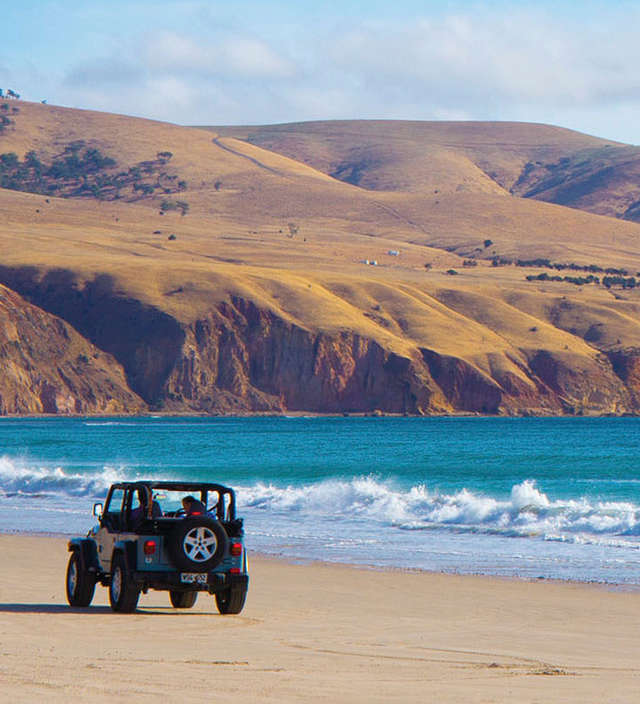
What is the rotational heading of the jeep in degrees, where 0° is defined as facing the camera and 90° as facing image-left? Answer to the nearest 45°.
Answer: approximately 135°
